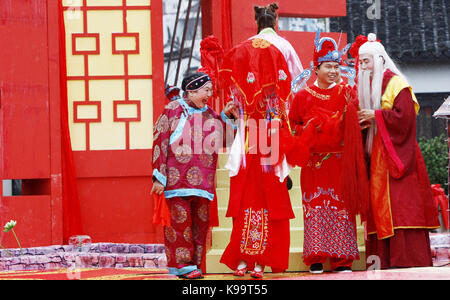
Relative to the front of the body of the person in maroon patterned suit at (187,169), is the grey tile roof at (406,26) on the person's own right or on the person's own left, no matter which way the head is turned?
on the person's own left

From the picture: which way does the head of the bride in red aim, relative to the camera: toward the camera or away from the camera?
away from the camera

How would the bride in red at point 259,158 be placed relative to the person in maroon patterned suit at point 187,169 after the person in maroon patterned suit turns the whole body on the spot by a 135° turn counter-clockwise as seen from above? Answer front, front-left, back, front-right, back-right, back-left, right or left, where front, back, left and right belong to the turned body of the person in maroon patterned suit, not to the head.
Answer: right

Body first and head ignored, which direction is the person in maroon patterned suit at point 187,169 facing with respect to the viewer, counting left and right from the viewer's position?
facing the viewer and to the right of the viewer

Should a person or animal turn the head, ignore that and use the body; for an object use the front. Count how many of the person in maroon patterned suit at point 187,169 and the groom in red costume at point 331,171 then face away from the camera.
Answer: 0

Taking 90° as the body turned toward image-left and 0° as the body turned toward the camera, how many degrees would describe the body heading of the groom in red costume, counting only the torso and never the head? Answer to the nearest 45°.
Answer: approximately 0°

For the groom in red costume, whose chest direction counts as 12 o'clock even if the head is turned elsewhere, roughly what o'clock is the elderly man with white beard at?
The elderly man with white beard is roughly at 9 o'clock from the groom in red costume.

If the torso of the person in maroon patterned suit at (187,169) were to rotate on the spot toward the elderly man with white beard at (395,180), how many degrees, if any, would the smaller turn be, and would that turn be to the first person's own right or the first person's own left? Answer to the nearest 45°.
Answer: approximately 45° to the first person's own left

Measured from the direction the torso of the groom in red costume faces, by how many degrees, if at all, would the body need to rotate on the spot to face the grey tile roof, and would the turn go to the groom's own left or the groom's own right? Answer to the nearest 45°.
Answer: approximately 180°

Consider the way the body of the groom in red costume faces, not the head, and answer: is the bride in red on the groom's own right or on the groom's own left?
on the groom's own right

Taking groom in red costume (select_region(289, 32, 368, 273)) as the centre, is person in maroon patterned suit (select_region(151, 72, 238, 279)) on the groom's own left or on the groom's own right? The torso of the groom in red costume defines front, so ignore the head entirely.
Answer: on the groom's own right
